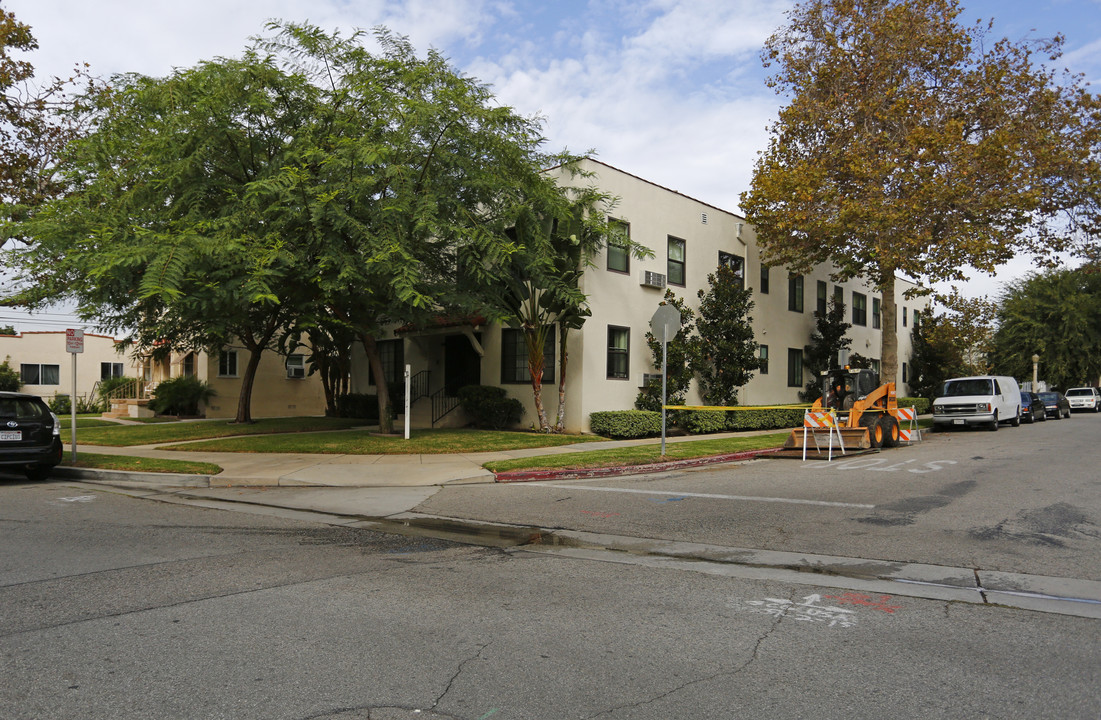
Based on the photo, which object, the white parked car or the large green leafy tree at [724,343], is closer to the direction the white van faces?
the large green leafy tree

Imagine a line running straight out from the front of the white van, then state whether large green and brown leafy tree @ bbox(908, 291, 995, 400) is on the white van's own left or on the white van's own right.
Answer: on the white van's own right

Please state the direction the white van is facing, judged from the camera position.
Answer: facing the viewer and to the left of the viewer

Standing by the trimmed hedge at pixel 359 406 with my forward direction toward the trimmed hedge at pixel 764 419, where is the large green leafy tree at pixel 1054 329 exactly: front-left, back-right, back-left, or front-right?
front-left

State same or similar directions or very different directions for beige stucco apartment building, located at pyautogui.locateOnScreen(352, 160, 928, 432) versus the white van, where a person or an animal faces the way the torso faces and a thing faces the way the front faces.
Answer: same or similar directions

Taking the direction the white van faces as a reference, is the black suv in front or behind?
in front

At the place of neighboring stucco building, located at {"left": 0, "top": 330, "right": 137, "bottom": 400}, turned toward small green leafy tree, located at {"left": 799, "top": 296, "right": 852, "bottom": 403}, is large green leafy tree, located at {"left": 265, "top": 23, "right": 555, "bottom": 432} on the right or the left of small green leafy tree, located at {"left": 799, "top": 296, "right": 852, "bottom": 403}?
right

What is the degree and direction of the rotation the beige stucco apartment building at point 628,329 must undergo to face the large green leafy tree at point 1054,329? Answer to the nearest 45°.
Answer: approximately 180°

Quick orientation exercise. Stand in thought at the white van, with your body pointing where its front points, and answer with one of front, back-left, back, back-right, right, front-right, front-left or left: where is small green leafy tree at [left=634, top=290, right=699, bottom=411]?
front

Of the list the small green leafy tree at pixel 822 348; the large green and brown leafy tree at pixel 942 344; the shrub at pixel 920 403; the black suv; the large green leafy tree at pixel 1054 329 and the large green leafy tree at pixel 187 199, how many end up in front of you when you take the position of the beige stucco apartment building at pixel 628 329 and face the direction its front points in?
2

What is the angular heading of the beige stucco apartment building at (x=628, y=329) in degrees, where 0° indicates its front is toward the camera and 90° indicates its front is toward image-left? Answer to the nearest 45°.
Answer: approximately 45°
